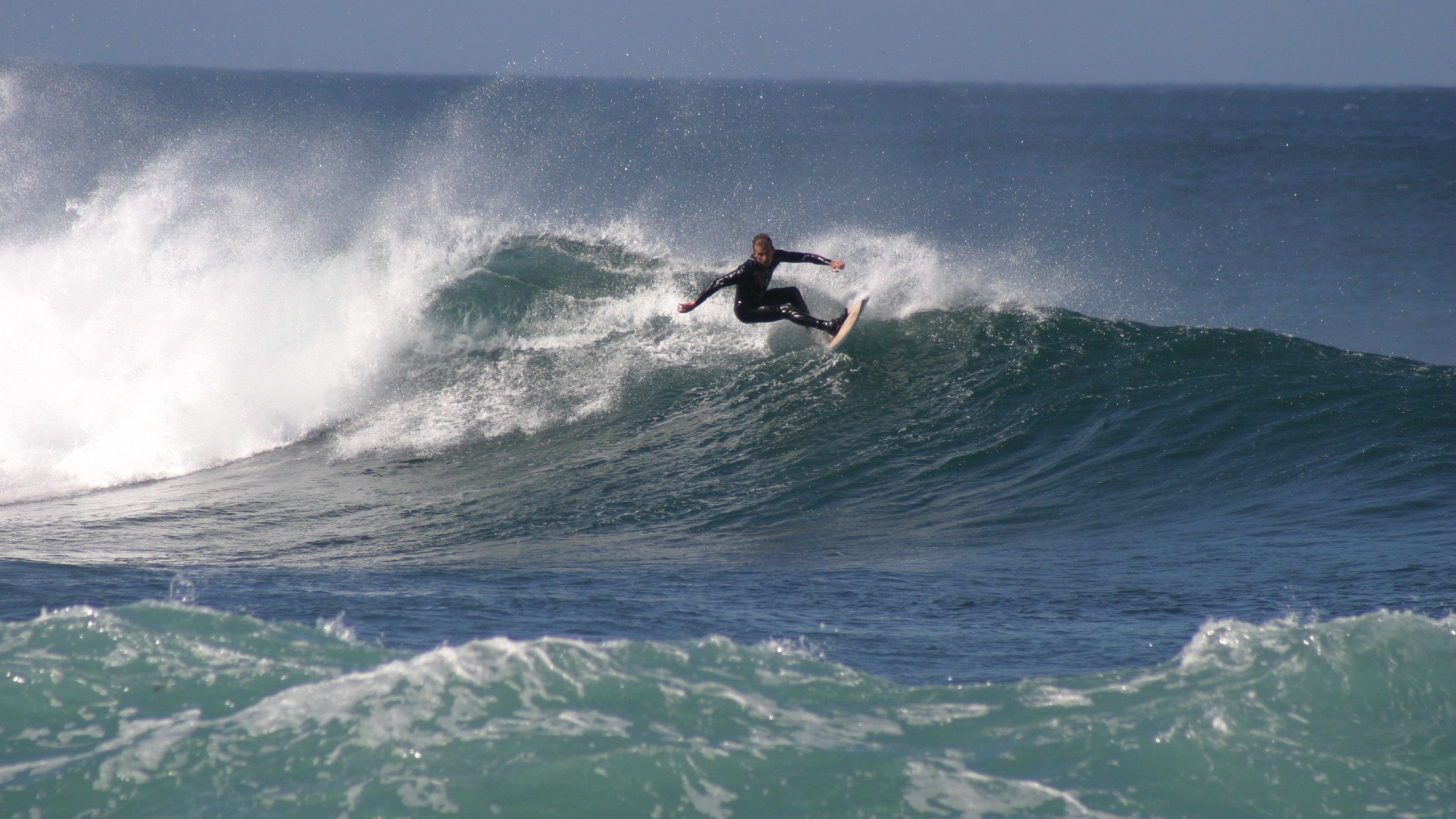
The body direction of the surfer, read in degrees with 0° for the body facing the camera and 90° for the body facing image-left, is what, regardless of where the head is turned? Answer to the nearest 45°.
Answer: approximately 315°
